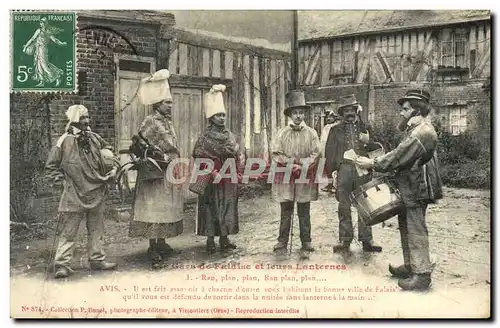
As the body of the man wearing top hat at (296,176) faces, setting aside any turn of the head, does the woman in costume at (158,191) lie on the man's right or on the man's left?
on the man's right

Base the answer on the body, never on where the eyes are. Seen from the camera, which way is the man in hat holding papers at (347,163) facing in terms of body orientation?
toward the camera

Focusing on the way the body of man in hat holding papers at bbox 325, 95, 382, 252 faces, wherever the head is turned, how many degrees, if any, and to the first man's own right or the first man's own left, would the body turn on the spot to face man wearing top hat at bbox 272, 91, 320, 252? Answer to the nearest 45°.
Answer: approximately 90° to the first man's own right

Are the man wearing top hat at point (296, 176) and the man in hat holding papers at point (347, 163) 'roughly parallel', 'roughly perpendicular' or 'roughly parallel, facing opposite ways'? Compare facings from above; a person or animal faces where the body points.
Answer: roughly parallel

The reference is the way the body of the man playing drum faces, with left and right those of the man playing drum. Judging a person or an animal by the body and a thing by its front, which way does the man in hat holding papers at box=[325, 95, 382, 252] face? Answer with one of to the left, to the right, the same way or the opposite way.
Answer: to the left

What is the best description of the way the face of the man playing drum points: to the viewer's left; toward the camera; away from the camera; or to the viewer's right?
to the viewer's left

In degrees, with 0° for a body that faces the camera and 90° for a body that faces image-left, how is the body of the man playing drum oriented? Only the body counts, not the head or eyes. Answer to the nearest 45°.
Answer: approximately 90°

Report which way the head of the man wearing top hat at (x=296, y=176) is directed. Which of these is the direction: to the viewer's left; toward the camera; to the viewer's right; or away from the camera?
toward the camera

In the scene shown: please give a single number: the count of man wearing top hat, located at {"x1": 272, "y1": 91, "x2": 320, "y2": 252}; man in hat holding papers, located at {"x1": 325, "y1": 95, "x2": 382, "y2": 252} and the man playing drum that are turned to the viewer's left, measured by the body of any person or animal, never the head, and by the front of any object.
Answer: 1

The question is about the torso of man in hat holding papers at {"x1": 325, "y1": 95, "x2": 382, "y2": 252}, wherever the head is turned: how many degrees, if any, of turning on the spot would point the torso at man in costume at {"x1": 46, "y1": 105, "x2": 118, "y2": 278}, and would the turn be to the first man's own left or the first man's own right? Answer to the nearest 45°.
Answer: approximately 90° to the first man's own right

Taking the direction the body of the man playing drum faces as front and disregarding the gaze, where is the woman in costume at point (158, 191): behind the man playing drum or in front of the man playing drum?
in front

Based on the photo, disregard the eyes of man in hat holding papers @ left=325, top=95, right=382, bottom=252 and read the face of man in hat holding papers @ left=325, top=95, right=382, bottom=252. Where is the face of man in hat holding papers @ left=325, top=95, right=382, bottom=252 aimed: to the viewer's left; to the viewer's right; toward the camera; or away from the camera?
toward the camera

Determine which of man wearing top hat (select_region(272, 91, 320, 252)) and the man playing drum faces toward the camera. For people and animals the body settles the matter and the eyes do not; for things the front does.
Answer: the man wearing top hat

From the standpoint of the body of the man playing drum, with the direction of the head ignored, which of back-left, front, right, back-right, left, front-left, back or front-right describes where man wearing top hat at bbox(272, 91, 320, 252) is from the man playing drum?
front
